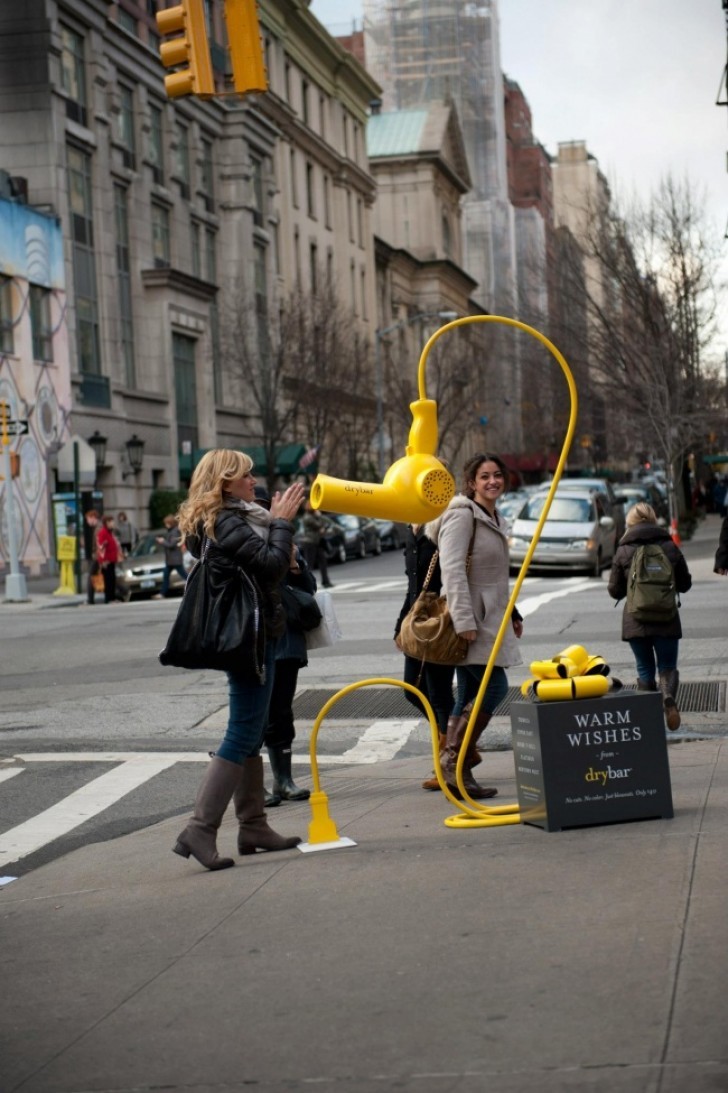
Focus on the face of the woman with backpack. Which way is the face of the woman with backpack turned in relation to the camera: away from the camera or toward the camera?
away from the camera

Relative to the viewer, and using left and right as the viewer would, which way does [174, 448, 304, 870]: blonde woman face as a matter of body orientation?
facing to the right of the viewer

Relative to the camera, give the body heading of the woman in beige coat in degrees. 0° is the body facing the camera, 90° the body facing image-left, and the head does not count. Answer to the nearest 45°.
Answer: approximately 315°

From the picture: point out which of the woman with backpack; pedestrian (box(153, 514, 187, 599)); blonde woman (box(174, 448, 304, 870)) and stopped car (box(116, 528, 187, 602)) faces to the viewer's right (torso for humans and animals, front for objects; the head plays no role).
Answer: the blonde woman

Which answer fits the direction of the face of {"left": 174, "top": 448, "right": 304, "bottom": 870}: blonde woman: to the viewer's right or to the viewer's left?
to the viewer's right

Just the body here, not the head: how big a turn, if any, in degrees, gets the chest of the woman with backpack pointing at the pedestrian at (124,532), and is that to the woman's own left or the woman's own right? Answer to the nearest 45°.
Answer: approximately 45° to the woman's own left

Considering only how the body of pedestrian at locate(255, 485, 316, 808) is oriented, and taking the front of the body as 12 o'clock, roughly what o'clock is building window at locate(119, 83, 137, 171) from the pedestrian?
The building window is roughly at 9 o'clock from the pedestrian.

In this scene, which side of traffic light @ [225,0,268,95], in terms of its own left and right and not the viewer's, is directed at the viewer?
back
